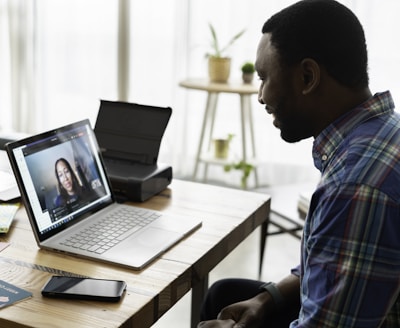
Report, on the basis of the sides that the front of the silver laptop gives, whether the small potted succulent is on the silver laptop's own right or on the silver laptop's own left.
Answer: on the silver laptop's own left

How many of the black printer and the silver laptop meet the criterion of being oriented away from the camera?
0

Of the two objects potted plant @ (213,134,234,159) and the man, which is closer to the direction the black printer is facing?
the man

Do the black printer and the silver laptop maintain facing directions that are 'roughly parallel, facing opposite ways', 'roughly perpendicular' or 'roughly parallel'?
roughly perpendicular

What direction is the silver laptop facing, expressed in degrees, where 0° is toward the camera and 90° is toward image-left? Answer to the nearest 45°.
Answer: approximately 315°

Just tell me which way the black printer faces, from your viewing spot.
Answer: facing the viewer and to the left of the viewer

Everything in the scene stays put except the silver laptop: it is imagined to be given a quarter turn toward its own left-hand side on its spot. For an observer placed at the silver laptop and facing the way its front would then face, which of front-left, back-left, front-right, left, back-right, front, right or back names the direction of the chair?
front

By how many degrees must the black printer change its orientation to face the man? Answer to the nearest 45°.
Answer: approximately 90° to its left

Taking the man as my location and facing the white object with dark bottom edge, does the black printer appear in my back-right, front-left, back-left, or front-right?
front-right
